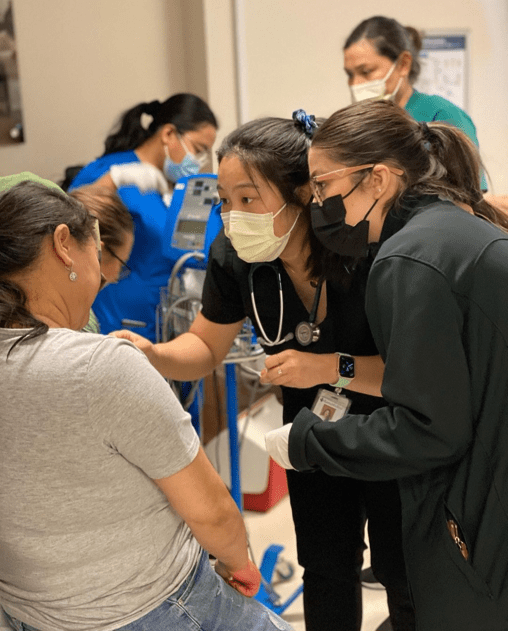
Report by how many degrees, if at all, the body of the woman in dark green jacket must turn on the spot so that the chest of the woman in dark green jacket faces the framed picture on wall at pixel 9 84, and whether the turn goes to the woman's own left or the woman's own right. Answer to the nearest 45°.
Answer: approximately 45° to the woman's own right

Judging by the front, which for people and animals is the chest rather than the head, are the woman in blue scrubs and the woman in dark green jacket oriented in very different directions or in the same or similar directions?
very different directions

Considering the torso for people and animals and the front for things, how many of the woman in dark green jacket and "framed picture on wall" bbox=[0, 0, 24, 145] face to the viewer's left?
1

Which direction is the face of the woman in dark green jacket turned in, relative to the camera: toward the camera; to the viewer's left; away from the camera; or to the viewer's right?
to the viewer's left

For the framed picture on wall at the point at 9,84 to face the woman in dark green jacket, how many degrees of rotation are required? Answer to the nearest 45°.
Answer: approximately 45° to its left

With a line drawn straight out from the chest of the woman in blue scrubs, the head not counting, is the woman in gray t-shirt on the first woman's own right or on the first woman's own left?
on the first woman's own right

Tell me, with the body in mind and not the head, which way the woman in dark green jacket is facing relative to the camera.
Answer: to the viewer's left

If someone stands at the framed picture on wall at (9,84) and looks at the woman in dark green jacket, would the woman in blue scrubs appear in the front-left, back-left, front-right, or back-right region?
front-left

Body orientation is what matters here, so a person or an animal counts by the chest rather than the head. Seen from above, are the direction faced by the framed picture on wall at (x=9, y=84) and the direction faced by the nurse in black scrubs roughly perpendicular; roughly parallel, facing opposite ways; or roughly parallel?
roughly perpendicular

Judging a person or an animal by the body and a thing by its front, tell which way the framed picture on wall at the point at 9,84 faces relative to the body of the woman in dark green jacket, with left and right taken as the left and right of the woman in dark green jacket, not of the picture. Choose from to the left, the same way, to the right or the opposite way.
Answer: to the left

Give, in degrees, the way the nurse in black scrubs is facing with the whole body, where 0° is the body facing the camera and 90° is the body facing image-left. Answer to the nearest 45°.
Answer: approximately 45°

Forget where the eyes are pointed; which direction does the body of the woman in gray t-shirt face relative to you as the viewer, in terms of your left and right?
facing away from the viewer and to the right of the viewer
